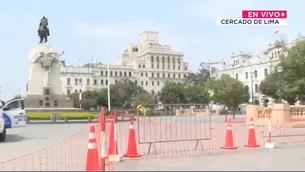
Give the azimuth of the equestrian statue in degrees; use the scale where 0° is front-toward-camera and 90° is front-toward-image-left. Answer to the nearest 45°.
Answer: approximately 0°

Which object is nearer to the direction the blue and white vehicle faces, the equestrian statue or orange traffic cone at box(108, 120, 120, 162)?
the orange traffic cone

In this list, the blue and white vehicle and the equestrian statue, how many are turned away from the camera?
0

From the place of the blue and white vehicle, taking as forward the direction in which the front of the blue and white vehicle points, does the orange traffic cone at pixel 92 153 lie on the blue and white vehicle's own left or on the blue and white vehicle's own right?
on the blue and white vehicle's own left

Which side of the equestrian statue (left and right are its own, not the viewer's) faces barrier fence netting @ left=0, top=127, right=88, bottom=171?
front
